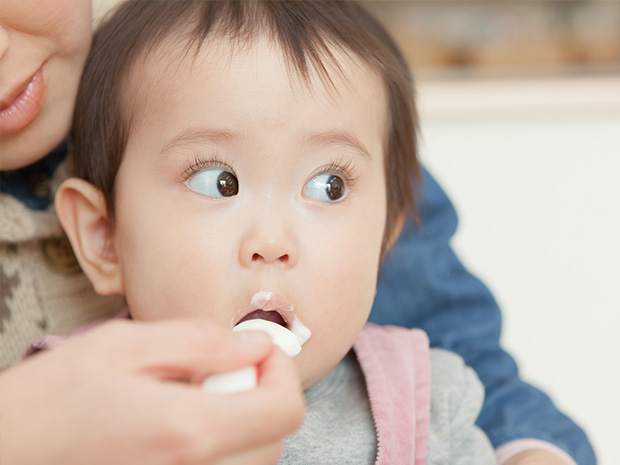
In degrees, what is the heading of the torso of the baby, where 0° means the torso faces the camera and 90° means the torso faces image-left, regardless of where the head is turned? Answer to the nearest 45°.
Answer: approximately 0°
